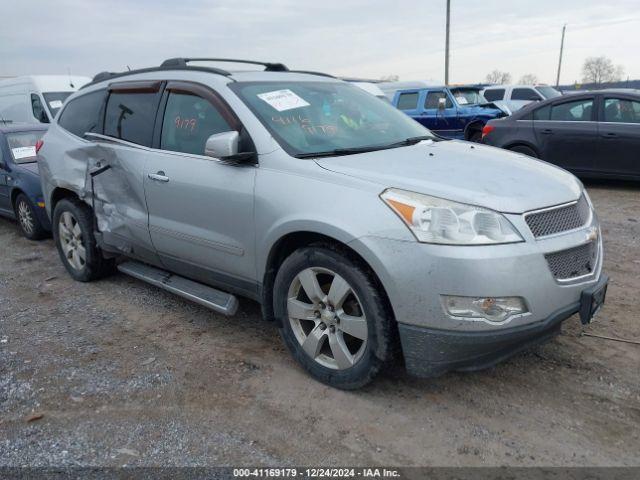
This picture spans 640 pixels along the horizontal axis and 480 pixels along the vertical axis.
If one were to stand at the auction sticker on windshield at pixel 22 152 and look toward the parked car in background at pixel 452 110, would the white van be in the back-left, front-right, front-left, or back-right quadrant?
front-left

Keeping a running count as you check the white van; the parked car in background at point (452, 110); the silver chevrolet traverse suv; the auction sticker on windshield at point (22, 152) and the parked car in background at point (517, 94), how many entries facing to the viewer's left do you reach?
0

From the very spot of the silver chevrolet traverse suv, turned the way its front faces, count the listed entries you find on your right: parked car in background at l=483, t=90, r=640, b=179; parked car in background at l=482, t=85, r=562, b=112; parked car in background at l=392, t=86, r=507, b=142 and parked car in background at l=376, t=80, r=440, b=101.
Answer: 0

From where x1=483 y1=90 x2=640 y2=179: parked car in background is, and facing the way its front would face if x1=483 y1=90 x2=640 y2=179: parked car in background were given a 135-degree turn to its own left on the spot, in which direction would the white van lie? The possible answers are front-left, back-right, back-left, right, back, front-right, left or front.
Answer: front-left

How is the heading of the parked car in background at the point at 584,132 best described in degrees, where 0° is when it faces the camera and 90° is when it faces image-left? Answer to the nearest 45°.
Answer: approximately 270°

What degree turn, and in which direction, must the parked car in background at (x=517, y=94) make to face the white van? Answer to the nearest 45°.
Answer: approximately 90° to its right

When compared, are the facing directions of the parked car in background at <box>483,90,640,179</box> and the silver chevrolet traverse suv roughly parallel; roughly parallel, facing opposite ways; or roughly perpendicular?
roughly parallel

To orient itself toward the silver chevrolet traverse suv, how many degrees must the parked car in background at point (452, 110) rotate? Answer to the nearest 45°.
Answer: approximately 45° to its right

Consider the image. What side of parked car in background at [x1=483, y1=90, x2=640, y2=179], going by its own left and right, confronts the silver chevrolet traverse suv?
right

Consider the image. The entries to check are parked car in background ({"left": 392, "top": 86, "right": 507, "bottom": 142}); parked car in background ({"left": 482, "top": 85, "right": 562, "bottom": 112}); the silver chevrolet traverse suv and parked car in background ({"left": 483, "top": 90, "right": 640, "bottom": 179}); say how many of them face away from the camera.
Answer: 0

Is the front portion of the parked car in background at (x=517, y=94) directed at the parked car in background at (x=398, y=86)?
no

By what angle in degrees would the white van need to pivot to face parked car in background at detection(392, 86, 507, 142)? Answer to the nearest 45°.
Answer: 0° — it already faces it

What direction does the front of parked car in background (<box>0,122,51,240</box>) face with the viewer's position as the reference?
facing the viewer and to the right of the viewer

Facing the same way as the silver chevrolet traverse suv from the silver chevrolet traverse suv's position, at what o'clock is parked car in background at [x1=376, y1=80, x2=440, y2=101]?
The parked car in background is roughly at 8 o'clock from the silver chevrolet traverse suv.

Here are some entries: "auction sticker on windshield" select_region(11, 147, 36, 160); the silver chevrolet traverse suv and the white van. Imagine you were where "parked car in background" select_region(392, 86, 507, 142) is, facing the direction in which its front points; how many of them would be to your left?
0

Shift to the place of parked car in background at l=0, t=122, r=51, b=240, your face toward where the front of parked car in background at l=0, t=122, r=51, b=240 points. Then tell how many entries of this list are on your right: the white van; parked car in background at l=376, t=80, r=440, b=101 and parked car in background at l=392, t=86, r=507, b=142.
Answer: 0

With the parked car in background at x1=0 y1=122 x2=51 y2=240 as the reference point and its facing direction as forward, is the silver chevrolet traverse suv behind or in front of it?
in front

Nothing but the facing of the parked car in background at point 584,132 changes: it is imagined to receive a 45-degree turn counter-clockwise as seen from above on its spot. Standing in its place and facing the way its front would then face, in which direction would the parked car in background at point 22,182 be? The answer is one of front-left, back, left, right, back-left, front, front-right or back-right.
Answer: back

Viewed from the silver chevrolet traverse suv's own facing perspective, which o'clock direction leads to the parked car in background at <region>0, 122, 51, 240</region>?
The parked car in background is roughly at 6 o'clock from the silver chevrolet traverse suv.
